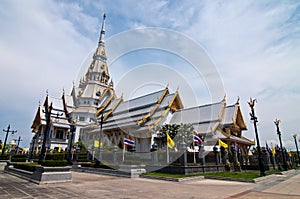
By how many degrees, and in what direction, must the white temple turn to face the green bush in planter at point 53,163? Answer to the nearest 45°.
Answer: approximately 45° to its right
